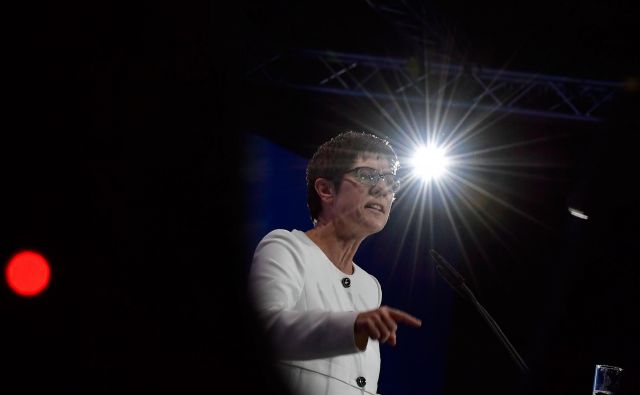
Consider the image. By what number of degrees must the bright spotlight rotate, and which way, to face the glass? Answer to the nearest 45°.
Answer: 0° — it already faces it

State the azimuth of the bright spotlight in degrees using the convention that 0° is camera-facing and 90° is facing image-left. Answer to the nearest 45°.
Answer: approximately 0°

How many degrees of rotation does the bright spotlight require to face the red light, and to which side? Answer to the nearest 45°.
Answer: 0° — it already faces it
